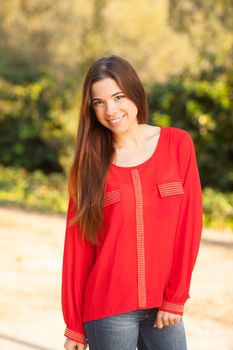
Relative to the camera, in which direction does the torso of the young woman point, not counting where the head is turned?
toward the camera
